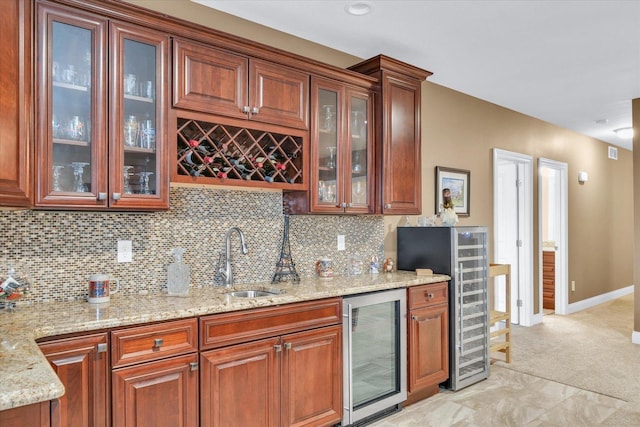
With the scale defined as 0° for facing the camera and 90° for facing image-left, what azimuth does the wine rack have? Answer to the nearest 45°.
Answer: approximately 315°

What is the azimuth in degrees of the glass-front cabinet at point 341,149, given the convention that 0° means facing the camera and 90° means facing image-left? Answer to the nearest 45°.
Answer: approximately 315°

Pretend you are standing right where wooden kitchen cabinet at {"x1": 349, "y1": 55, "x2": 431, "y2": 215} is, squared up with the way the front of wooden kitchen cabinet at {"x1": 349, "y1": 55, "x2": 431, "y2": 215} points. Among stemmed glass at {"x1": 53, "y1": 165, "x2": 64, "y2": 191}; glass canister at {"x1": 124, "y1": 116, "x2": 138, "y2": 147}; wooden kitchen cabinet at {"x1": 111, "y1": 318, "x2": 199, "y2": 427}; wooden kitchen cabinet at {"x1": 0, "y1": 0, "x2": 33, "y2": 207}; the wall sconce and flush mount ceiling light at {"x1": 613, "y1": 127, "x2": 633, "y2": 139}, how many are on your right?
4

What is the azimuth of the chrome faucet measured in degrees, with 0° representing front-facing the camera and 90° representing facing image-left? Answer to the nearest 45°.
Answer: approximately 315°

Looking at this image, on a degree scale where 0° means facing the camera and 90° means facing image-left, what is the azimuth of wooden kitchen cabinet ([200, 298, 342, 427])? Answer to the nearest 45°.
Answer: approximately 315°

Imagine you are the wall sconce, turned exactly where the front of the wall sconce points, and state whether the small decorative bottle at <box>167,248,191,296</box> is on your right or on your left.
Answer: on your right

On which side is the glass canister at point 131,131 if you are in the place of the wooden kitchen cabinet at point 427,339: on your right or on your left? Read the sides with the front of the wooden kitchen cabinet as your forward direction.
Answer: on your right

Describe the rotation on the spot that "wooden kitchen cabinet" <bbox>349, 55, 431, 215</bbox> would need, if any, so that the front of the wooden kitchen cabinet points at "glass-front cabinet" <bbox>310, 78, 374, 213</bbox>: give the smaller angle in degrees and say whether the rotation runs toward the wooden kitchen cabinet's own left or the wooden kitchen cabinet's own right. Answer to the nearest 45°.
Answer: approximately 90° to the wooden kitchen cabinet's own right

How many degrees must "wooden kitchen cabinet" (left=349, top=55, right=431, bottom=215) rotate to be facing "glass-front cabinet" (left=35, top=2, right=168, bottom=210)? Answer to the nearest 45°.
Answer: approximately 90° to its right
